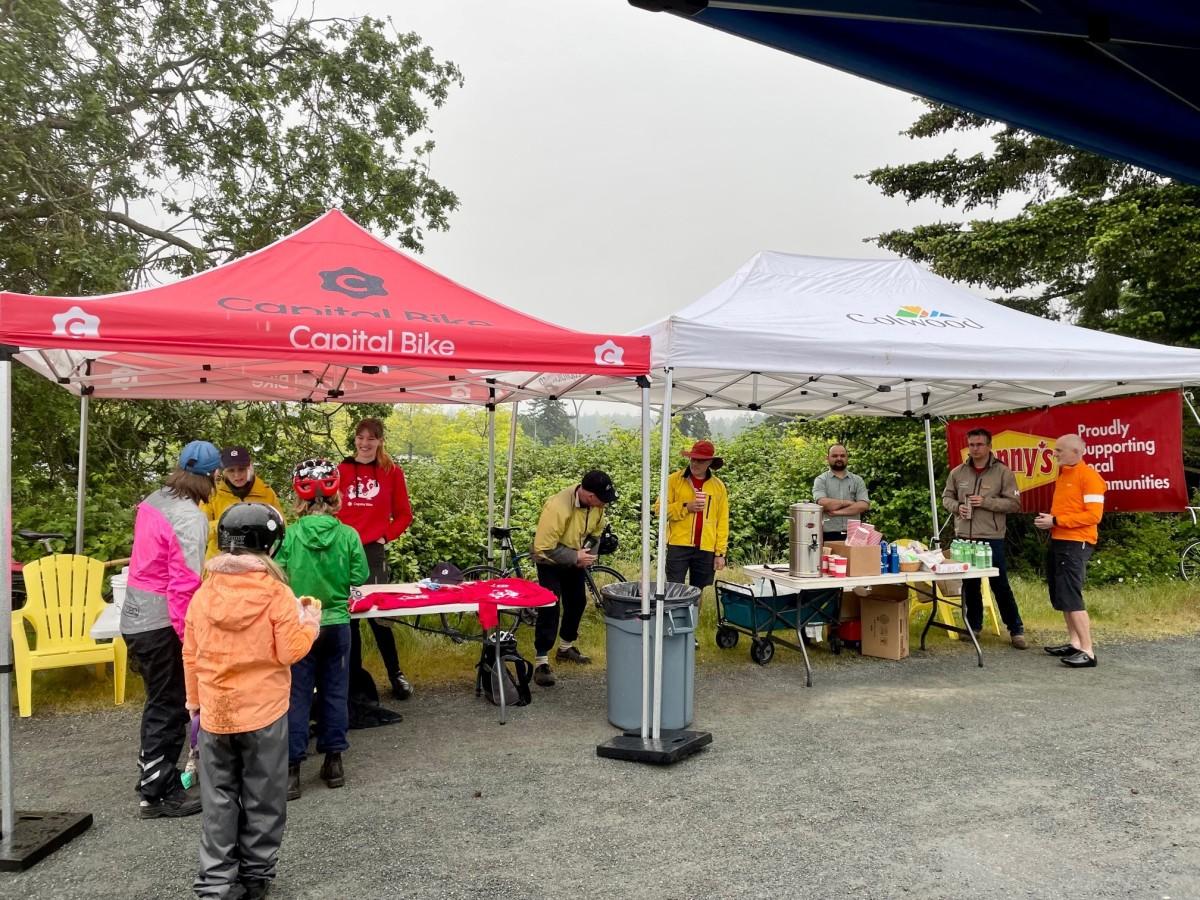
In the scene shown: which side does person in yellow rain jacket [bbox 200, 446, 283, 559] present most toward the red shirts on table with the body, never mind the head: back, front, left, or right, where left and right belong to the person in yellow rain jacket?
left

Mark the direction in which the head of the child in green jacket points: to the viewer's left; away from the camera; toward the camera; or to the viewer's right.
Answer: away from the camera

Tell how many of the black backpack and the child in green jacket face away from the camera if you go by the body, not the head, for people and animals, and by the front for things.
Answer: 1

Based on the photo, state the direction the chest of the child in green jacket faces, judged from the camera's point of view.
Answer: away from the camera

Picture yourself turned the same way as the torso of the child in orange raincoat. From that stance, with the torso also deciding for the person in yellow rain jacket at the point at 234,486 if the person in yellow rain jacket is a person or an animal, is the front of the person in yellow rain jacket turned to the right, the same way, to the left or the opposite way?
the opposite way

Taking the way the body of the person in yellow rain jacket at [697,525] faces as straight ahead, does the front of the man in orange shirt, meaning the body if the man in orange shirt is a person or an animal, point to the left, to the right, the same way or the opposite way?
to the right

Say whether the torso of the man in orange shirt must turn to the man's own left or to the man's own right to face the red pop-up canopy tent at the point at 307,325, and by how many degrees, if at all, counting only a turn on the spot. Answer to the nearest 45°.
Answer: approximately 45° to the man's own left

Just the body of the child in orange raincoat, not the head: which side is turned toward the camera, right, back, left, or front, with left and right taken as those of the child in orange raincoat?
back
